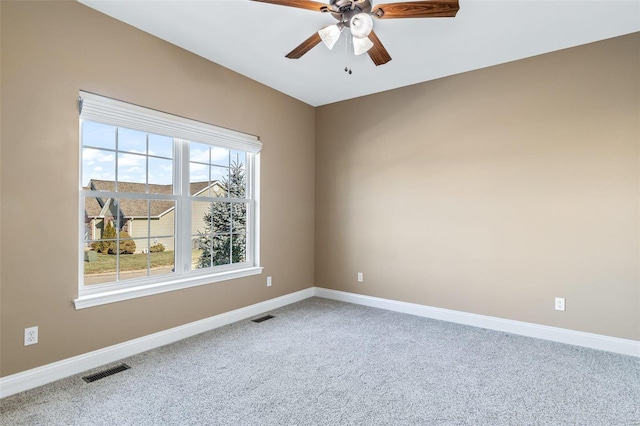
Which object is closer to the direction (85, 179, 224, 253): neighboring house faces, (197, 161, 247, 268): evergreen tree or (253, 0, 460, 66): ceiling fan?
the ceiling fan

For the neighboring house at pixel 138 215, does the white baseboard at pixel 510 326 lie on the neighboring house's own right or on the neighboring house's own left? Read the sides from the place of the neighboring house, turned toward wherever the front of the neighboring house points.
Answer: on the neighboring house's own left

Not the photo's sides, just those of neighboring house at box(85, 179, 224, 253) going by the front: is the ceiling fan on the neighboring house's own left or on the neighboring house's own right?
on the neighboring house's own left

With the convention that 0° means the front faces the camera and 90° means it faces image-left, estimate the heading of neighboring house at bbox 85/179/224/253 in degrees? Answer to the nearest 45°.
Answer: approximately 45°

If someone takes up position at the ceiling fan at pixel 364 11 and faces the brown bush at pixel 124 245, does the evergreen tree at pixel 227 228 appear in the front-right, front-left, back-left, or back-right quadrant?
front-right
